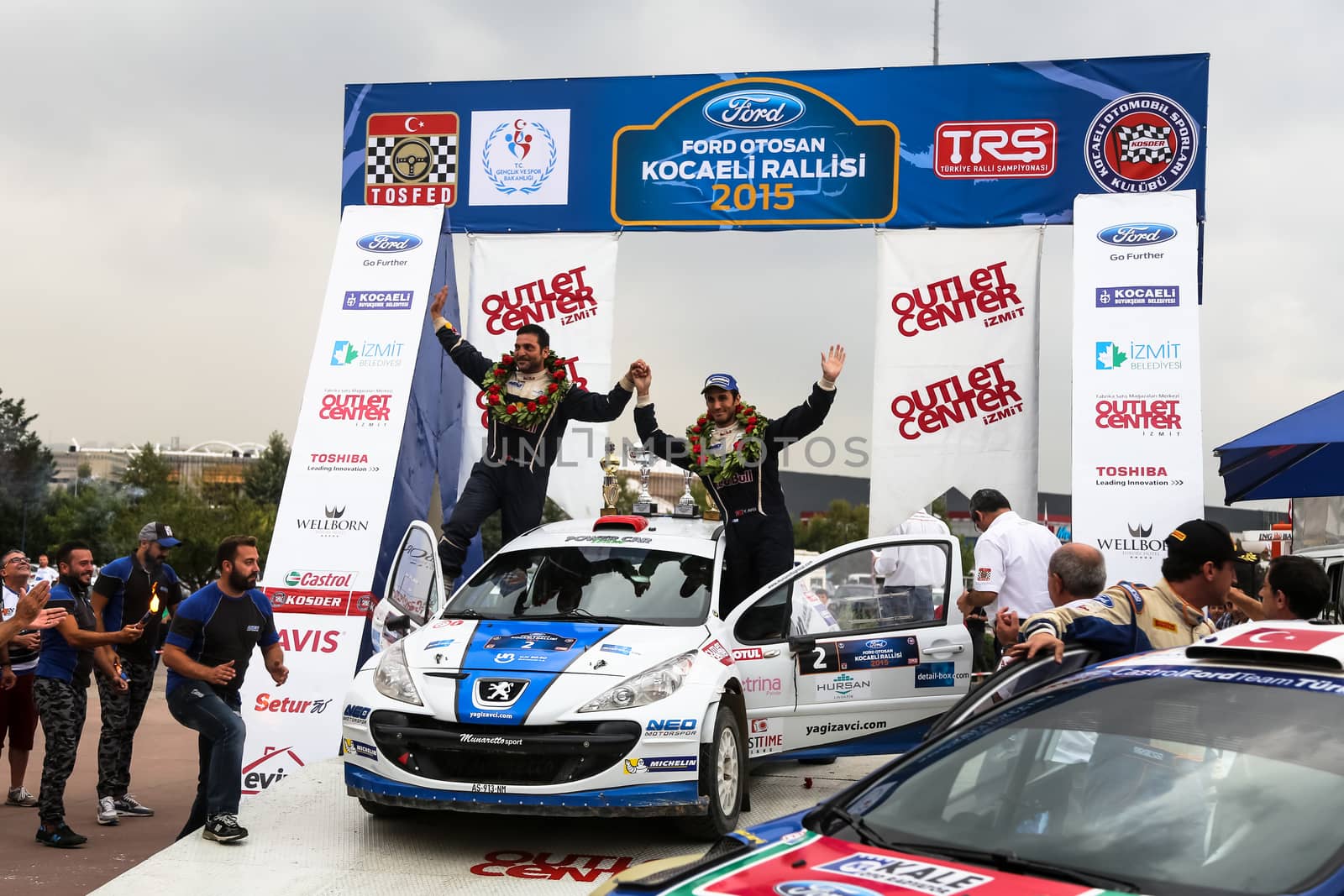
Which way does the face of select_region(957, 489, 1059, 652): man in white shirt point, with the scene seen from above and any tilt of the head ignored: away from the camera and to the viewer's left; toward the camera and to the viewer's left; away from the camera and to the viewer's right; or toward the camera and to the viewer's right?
away from the camera and to the viewer's left

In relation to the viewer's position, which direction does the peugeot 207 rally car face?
facing the viewer and to the left of the viewer

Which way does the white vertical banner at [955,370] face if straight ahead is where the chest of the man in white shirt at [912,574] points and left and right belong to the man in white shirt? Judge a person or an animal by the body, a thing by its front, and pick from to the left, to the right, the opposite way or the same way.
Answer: the opposite way

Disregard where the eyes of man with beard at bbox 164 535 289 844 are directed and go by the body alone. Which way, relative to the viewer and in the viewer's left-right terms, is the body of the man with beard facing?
facing the viewer and to the right of the viewer

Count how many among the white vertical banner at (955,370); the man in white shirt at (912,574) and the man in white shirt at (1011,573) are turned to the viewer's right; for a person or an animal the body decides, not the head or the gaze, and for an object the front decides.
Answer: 0

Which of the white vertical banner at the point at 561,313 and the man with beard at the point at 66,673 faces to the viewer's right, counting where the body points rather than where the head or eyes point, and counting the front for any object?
the man with beard

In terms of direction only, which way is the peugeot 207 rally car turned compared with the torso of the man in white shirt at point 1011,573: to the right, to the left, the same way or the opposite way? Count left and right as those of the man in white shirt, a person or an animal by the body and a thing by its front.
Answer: to the left

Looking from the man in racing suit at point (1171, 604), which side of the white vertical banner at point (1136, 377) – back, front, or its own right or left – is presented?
front

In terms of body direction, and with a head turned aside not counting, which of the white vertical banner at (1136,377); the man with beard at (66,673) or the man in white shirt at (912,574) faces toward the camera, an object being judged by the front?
the white vertical banner

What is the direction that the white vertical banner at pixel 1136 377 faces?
toward the camera

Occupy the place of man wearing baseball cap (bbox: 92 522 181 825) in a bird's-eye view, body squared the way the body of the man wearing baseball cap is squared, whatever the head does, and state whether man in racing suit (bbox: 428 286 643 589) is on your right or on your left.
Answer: on your left

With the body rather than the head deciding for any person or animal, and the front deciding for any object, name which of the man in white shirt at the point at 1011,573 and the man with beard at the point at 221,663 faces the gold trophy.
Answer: the man in white shirt

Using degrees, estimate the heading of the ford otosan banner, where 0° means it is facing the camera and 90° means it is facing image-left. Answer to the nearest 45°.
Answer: approximately 0°

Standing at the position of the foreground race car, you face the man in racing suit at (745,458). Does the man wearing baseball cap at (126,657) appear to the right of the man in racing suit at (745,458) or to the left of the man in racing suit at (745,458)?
left

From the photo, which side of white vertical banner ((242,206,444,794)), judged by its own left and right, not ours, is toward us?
front

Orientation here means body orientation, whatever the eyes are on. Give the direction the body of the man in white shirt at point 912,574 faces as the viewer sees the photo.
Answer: away from the camera
